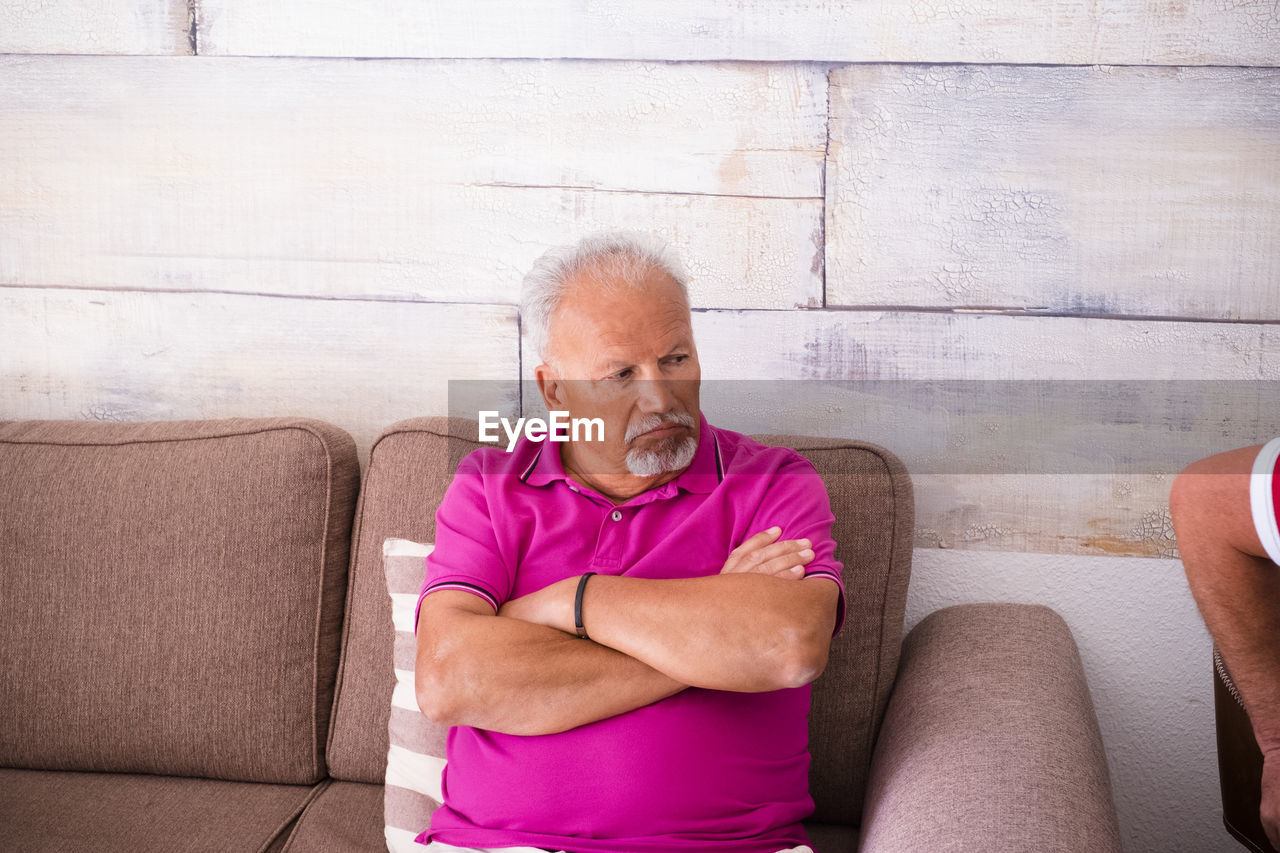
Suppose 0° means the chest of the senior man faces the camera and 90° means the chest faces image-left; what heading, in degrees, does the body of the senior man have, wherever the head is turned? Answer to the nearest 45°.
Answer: approximately 0°
